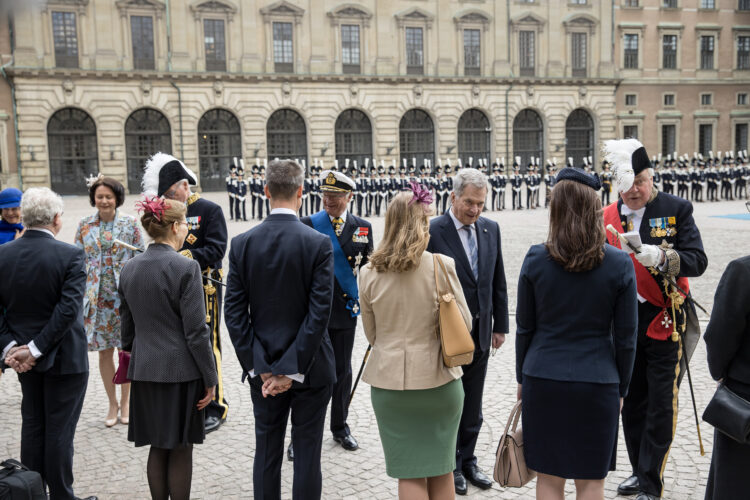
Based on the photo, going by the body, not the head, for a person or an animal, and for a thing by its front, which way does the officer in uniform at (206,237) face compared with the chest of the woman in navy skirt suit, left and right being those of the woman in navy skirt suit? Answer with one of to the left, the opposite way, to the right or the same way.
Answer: the opposite way

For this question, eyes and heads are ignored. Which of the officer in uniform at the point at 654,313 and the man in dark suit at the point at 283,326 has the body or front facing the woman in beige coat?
the officer in uniform

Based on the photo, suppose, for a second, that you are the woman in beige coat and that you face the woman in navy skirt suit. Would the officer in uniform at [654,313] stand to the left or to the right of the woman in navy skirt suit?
left

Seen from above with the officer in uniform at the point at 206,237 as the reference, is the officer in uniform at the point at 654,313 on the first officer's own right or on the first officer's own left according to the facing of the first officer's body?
on the first officer's own left

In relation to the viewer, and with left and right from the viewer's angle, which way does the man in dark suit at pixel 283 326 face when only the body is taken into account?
facing away from the viewer

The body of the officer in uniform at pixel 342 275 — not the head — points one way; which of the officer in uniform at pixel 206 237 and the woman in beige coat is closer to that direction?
the woman in beige coat

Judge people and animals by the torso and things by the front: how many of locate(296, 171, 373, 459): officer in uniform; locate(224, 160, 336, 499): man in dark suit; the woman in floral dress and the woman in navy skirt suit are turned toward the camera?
2

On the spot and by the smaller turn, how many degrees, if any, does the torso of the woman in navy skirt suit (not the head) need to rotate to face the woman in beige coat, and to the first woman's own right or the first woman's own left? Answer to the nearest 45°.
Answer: approximately 90° to the first woman's own left

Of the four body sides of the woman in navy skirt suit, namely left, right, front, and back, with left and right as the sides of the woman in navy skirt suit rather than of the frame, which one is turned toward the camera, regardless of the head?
back

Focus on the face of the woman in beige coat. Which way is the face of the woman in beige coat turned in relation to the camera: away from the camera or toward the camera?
away from the camera

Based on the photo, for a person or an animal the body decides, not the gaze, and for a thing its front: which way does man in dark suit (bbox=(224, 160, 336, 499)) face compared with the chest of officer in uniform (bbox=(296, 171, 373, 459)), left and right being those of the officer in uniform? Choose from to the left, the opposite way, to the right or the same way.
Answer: the opposite way

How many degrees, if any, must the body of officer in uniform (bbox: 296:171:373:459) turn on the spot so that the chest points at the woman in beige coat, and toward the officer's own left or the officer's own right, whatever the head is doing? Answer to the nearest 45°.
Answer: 0° — they already face them

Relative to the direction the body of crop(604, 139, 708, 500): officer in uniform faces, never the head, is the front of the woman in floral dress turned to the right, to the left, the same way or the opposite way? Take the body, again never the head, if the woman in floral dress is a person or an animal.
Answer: to the left
